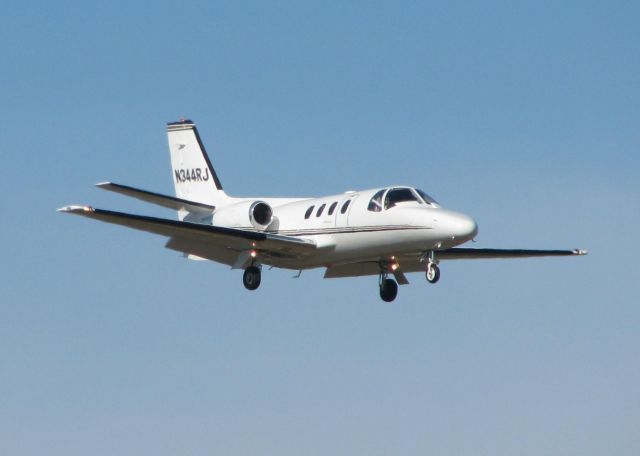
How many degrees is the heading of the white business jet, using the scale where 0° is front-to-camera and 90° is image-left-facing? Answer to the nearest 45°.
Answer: approximately 315°
